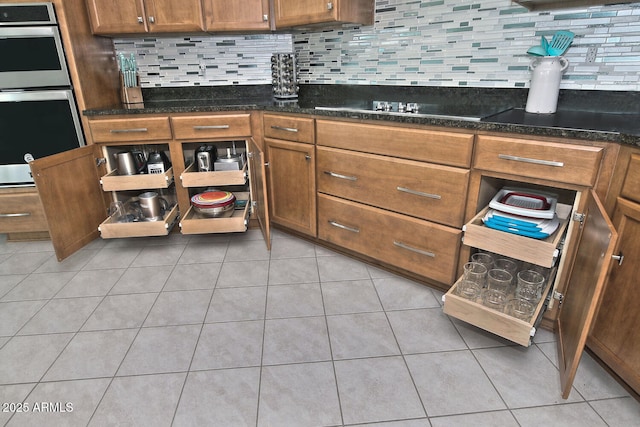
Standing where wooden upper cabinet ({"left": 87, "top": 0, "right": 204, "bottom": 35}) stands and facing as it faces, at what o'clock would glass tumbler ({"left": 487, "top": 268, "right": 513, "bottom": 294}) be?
The glass tumbler is roughly at 11 o'clock from the wooden upper cabinet.

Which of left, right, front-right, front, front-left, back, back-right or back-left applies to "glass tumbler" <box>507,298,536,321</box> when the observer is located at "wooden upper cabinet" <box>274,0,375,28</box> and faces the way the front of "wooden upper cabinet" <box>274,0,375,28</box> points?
left

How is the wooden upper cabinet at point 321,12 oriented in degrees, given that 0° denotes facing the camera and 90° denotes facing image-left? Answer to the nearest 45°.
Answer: approximately 45°

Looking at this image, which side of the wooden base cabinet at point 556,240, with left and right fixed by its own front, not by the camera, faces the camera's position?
front

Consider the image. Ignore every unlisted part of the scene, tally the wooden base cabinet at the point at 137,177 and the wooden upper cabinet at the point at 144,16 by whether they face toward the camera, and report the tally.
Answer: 2

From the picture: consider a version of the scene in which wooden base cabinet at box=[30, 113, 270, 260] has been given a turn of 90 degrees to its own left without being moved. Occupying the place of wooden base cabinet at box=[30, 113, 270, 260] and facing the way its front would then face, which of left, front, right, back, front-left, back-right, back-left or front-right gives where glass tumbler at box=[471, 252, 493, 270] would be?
front-right

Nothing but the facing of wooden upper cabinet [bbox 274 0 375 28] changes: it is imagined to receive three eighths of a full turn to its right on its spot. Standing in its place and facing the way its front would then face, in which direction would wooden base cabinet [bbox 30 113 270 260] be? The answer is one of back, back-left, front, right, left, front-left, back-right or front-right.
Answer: left

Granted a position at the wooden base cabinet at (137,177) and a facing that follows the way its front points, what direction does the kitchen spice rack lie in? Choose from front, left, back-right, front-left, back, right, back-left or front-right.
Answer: left

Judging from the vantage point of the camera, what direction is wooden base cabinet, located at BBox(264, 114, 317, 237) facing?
facing the viewer and to the left of the viewer

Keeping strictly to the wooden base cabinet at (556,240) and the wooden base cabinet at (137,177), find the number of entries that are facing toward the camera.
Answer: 2

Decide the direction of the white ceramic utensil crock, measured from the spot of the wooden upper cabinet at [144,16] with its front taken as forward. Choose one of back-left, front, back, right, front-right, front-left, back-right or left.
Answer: front-left

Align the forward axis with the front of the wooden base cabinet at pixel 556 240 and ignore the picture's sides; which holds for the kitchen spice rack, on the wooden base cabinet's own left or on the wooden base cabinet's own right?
on the wooden base cabinet's own right

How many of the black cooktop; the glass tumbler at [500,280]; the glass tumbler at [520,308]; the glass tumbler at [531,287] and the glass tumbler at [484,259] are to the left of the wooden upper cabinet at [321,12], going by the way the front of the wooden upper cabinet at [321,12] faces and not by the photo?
5

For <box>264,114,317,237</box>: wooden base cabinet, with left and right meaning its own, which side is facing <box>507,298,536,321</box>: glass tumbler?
left

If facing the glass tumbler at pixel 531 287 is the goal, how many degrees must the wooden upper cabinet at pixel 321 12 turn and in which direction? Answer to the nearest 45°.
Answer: approximately 90° to its left

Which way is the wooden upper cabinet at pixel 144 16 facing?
toward the camera

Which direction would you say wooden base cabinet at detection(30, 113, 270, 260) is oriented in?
toward the camera

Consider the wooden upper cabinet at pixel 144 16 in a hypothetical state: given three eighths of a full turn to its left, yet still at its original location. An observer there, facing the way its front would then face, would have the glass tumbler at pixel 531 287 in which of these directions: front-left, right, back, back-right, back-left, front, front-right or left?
right

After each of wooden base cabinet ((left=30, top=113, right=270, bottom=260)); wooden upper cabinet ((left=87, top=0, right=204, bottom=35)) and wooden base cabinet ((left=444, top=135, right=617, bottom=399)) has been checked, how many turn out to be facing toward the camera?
3
